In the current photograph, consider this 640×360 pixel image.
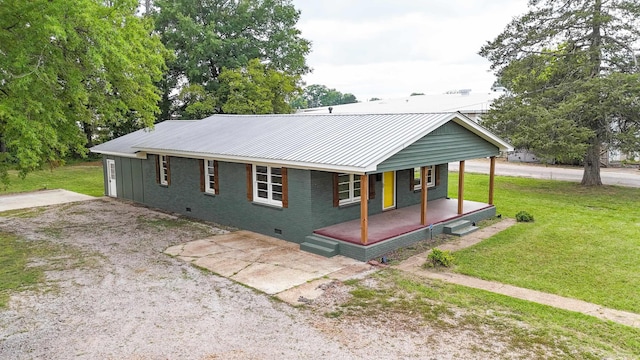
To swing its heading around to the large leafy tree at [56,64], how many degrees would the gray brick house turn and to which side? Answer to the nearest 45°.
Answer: approximately 135° to its right

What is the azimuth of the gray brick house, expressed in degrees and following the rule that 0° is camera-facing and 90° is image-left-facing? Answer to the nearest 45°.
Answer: approximately 315°

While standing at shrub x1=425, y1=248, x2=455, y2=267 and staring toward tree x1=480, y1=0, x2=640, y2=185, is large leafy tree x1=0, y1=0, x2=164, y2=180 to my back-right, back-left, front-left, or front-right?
back-left

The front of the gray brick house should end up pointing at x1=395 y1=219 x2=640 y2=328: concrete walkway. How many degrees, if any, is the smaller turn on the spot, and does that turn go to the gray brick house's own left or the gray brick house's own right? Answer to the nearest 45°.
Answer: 0° — it already faces it

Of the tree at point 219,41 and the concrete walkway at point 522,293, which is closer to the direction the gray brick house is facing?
the concrete walkway

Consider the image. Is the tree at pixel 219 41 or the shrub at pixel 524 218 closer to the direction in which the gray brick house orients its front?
the shrub

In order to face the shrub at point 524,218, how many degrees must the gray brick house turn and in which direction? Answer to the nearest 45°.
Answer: approximately 45° to its left

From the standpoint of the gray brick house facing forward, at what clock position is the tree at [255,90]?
The tree is roughly at 7 o'clock from the gray brick house.

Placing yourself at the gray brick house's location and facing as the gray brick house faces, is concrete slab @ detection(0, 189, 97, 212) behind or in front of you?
behind
